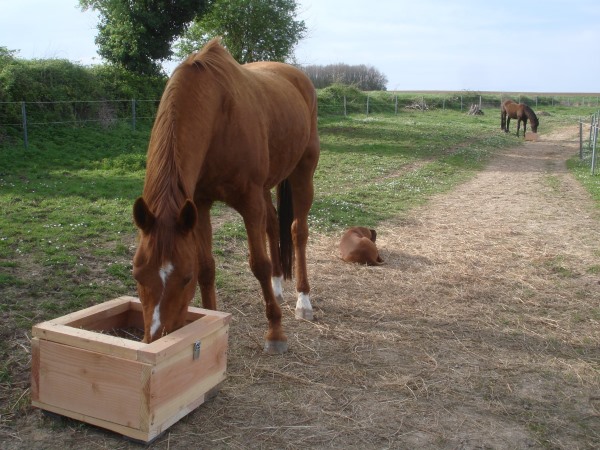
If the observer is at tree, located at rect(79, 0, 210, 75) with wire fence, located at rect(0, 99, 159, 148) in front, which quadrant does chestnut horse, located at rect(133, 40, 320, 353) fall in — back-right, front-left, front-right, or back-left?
front-left

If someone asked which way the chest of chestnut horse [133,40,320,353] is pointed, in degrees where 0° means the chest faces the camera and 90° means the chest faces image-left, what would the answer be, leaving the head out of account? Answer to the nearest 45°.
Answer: approximately 45°

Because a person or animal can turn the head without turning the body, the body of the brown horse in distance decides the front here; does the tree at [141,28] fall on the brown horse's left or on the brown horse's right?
on the brown horse's right

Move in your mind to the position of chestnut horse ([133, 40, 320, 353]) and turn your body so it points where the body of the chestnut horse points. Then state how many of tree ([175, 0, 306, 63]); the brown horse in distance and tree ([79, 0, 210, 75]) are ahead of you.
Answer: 0

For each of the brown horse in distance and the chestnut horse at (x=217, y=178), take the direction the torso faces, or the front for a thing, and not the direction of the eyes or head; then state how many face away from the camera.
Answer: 0

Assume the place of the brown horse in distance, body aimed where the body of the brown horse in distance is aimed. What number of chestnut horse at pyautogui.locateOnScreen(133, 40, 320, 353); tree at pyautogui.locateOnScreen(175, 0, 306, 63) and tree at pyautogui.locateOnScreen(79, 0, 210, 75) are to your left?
0

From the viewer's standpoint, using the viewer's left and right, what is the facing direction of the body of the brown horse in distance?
facing the viewer and to the right of the viewer

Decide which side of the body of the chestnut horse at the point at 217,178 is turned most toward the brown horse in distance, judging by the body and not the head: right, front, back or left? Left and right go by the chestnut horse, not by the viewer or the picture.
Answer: back

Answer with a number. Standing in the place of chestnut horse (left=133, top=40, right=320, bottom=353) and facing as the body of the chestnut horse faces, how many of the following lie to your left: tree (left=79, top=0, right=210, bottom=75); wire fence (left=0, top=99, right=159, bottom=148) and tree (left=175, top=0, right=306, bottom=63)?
0

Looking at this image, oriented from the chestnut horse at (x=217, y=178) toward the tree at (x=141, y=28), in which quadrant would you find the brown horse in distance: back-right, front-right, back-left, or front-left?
front-right

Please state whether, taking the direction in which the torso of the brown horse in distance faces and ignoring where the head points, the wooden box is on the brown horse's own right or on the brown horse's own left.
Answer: on the brown horse's own right

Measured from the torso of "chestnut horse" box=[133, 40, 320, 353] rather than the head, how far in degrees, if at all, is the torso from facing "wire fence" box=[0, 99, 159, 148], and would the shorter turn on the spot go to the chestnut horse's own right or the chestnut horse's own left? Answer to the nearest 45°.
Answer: approximately 135° to the chestnut horse's own right

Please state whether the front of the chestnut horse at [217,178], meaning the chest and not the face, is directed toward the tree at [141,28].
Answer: no
